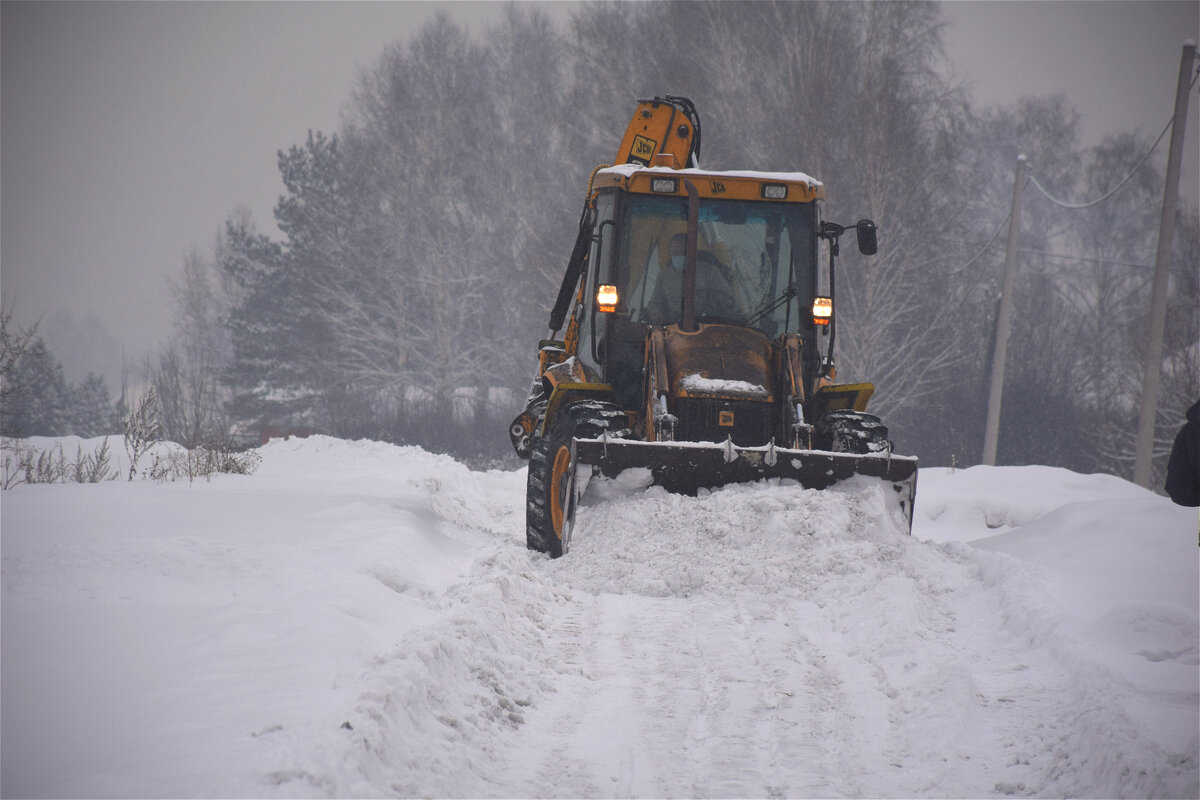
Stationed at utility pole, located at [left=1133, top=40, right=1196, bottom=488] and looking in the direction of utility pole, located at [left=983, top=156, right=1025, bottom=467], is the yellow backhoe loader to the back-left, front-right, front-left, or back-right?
back-left

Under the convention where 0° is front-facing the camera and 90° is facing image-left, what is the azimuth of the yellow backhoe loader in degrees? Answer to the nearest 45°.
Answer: approximately 0°

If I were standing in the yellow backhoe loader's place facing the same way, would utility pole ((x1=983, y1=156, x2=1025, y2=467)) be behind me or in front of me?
behind

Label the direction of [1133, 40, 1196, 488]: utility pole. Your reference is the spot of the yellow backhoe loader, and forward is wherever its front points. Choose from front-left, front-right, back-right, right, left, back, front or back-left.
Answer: back-left
